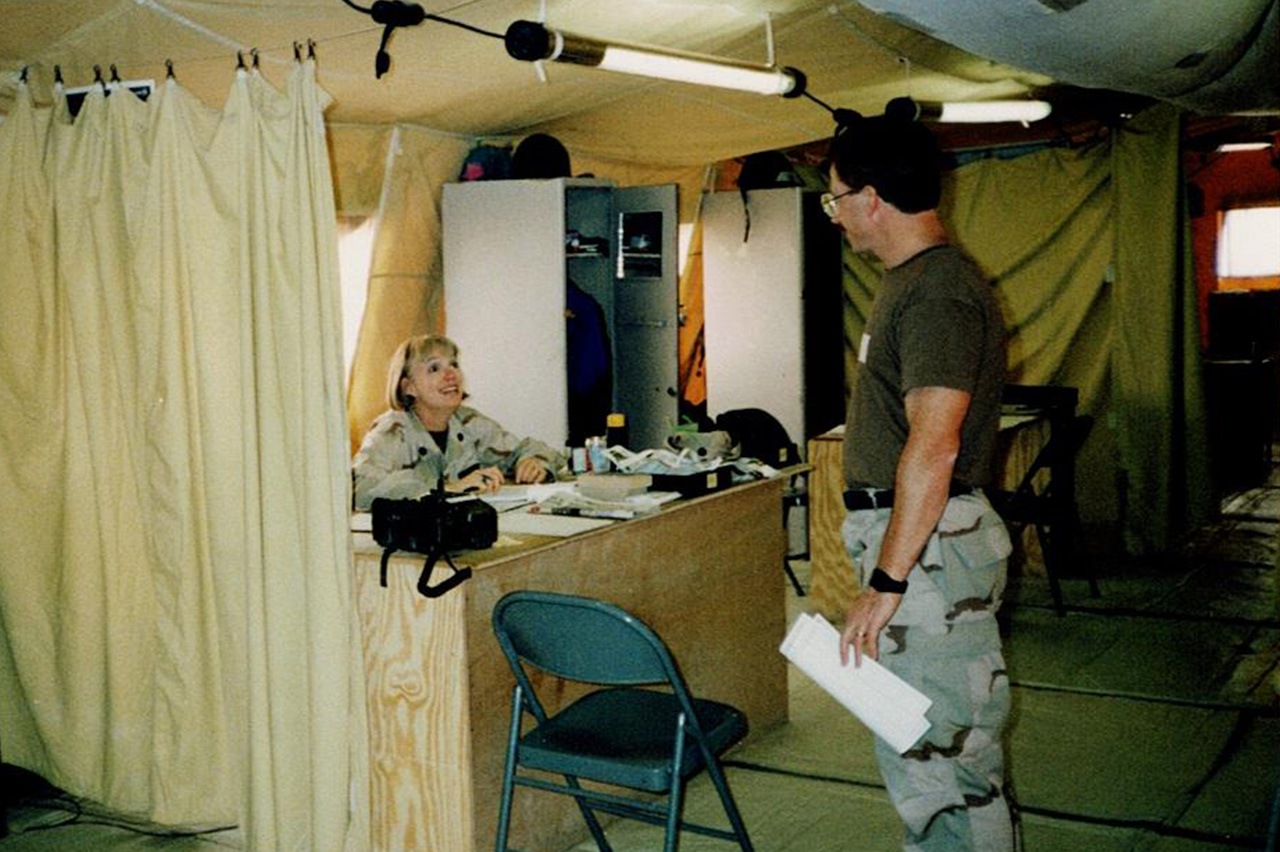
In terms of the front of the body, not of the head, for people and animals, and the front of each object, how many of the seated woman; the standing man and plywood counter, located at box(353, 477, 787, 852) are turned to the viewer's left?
1

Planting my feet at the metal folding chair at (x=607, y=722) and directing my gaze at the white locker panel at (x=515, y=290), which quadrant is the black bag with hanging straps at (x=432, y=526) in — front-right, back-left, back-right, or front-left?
front-left

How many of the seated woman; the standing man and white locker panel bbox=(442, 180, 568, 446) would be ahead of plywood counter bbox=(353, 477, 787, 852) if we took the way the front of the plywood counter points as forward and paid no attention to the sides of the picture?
1

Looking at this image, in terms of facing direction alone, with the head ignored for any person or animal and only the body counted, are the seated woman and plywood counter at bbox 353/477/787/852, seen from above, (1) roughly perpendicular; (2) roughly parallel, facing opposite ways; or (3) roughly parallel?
roughly parallel

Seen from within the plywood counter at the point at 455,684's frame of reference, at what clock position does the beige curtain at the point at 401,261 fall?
The beige curtain is roughly at 7 o'clock from the plywood counter.

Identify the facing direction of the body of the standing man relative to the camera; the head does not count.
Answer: to the viewer's left

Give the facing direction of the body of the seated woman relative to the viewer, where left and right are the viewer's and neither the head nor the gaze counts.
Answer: facing the viewer and to the right of the viewer

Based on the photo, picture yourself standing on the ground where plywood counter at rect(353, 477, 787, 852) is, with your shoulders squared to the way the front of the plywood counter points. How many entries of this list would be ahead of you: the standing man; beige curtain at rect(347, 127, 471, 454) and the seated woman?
1

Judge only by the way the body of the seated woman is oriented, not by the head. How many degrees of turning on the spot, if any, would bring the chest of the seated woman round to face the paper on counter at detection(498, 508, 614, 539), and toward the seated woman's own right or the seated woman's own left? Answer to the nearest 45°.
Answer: approximately 45° to the seated woman's own right

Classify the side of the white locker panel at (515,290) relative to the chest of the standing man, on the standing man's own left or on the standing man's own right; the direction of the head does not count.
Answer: on the standing man's own right

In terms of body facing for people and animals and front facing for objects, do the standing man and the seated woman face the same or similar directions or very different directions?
very different directions

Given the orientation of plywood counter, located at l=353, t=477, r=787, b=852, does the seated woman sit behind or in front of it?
behind

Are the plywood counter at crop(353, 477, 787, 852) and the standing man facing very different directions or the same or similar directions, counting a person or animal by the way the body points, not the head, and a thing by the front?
very different directions

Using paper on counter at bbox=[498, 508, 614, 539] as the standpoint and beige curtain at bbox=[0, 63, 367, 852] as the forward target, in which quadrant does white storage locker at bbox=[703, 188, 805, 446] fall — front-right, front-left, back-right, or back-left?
back-right

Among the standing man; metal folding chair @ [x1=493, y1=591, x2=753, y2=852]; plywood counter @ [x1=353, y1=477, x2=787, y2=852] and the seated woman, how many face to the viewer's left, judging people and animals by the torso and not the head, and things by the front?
1

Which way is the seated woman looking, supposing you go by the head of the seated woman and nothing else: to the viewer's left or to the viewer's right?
to the viewer's right

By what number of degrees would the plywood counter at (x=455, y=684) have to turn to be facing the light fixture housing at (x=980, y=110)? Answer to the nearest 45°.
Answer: approximately 90° to its left

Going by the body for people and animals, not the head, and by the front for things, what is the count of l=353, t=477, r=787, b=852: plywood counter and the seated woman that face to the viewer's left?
0

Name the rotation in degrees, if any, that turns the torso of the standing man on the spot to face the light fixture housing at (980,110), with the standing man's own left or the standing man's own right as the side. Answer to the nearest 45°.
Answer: approximately 90° to the standing man's own right
